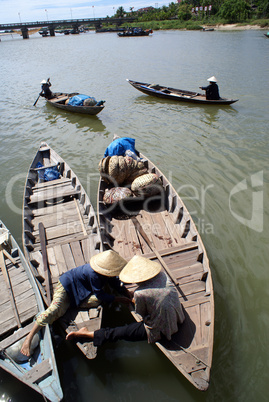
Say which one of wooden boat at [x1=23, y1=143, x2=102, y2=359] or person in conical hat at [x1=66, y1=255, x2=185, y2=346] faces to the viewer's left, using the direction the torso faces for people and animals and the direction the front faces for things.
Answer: the person in conical hat

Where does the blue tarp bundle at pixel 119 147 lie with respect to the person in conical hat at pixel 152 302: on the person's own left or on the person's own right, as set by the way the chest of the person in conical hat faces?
on the person's own right

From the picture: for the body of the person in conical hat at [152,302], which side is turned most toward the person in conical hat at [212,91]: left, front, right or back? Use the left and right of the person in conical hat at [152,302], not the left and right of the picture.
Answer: right

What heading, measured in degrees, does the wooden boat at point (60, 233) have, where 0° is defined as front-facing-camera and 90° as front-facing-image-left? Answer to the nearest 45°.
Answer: approximately 180°

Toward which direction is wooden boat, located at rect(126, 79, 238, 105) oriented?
to the viewer's left

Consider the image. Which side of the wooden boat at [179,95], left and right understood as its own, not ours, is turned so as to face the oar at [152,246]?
left

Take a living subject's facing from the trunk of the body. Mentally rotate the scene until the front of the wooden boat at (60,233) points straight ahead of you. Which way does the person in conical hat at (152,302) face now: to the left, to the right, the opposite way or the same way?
to the left

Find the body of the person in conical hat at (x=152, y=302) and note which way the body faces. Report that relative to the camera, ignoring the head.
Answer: to the viewer's left

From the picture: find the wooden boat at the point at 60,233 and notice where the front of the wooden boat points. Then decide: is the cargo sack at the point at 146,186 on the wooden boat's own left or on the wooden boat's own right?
on the wooden boat's own right

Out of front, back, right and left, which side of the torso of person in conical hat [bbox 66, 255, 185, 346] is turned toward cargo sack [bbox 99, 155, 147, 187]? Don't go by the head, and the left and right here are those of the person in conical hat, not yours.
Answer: right

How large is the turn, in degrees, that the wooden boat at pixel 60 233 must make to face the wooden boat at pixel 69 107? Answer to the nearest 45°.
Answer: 0° — it already faces it
